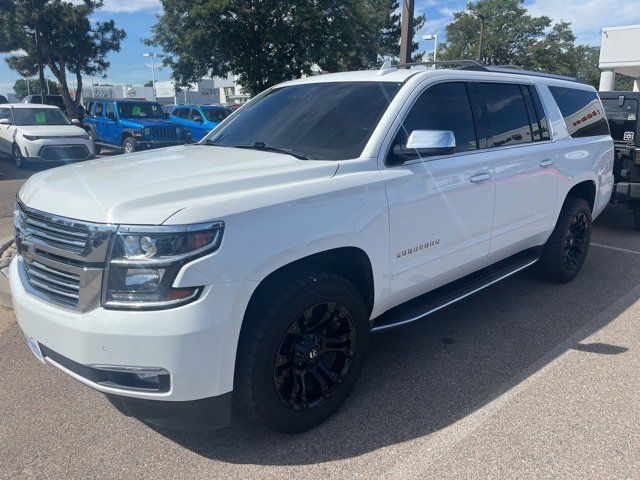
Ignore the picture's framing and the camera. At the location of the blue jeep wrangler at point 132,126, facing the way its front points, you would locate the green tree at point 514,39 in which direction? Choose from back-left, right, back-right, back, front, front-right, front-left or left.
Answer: left

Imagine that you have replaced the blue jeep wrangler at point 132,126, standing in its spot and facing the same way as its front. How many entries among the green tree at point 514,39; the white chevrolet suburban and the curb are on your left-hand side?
1

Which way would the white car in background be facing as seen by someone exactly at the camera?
facing the viewer and to the right of the viewer

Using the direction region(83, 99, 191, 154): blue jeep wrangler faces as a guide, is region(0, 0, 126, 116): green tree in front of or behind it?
behind

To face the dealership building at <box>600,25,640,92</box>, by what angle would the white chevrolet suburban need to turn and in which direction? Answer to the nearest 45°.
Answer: approximately 180°

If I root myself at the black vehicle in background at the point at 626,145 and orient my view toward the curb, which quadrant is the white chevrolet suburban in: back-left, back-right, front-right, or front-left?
front-left

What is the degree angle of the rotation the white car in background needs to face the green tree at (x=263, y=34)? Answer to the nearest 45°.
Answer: approximately 90° to its left

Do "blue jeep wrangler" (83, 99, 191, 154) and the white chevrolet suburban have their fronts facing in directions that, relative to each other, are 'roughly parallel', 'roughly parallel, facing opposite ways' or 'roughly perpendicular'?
roughly perpendicular

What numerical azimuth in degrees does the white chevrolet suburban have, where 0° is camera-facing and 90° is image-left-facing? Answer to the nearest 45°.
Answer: approximately 45°

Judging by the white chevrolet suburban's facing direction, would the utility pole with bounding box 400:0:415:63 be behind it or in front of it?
behind

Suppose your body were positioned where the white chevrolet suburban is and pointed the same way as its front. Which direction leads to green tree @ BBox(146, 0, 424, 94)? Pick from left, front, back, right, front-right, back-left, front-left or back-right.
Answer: back-right

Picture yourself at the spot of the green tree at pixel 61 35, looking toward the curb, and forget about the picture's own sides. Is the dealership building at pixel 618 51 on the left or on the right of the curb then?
left

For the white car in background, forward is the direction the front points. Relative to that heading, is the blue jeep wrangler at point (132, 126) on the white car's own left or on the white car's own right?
on the white car's own left

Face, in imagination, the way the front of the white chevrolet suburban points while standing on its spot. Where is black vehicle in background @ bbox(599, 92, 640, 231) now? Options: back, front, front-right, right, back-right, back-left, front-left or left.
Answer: back
